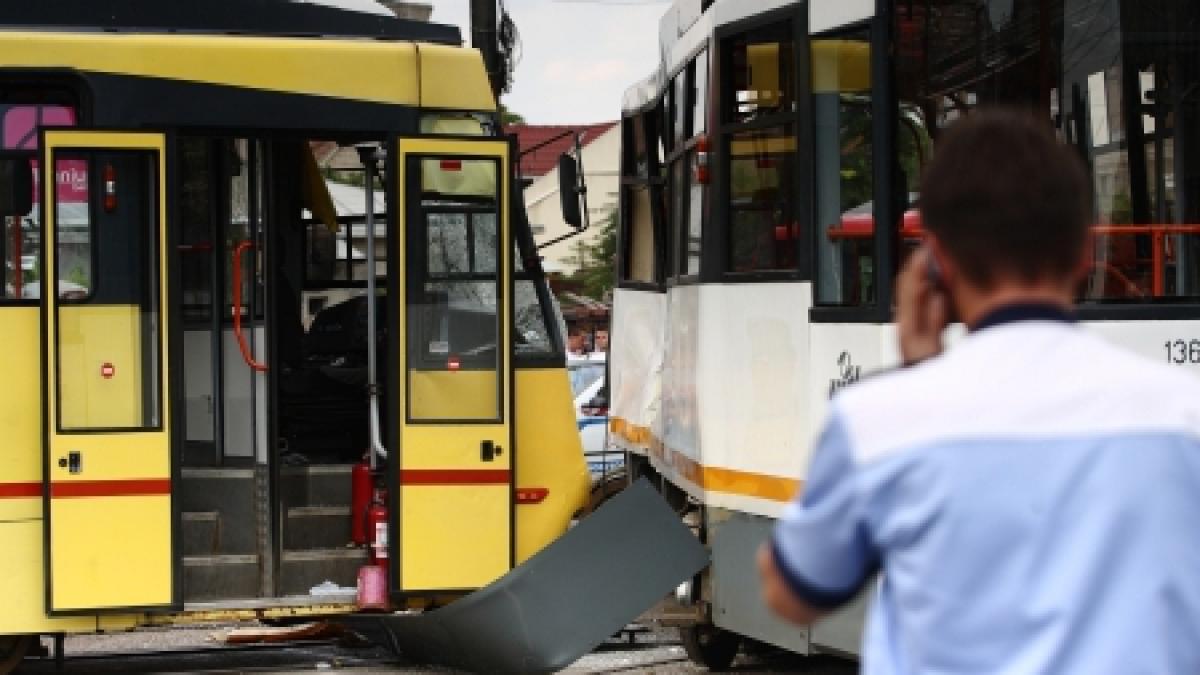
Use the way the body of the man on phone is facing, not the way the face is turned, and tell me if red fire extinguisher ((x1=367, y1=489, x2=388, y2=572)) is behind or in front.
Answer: in front

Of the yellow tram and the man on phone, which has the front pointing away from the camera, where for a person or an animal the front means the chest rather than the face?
the man on phone

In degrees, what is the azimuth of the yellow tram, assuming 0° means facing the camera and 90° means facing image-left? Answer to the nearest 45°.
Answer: approximately 270°

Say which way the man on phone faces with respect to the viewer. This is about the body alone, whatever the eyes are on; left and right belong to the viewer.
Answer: facing away from the viewer

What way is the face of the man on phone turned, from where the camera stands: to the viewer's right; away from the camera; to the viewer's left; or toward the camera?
away from the camera

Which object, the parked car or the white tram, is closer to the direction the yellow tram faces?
the white tram

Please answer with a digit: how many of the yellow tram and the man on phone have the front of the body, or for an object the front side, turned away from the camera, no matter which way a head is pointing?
1

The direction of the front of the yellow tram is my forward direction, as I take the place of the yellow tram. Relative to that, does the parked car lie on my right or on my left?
on my left

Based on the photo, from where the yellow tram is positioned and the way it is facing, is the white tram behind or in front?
in front
